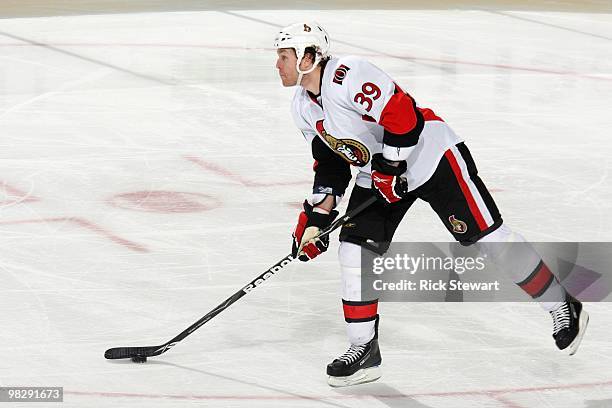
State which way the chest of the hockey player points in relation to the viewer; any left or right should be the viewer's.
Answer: facing the viewer and to the left of the viewer

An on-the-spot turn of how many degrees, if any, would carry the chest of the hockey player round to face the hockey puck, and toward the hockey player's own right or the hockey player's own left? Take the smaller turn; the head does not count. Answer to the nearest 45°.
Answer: approximately 45° to the hockey player's own right

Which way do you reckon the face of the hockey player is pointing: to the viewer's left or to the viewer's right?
to the viewer's left
